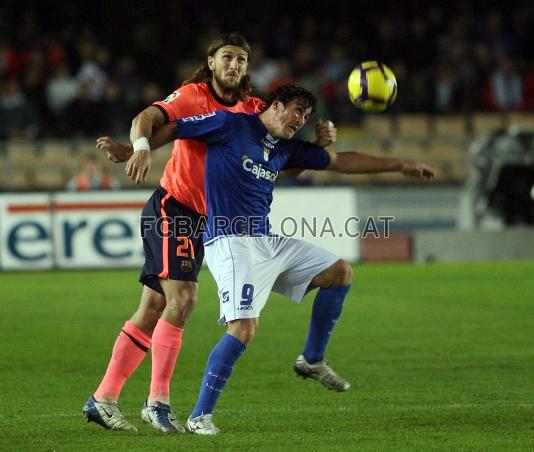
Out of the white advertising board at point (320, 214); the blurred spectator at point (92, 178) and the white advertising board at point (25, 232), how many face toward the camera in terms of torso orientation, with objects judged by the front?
3

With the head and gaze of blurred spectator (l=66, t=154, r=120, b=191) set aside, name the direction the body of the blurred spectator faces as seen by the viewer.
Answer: toward the camera

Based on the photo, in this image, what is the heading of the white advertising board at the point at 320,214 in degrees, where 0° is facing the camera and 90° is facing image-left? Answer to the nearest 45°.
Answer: approximately 0°

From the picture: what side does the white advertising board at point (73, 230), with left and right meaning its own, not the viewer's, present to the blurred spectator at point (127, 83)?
back

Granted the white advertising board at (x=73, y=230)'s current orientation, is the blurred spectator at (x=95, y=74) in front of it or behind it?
behind

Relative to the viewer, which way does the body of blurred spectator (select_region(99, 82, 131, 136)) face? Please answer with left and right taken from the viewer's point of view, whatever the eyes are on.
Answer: facing the viewer

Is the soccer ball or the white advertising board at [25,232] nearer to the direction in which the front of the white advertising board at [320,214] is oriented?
the soccer ball

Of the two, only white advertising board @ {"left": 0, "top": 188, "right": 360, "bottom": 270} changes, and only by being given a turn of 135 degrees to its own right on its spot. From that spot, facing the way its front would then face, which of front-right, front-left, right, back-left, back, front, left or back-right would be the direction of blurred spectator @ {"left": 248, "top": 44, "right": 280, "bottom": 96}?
right

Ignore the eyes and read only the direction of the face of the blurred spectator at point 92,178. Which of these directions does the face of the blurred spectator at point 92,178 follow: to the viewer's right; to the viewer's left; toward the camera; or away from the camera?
toward the camera

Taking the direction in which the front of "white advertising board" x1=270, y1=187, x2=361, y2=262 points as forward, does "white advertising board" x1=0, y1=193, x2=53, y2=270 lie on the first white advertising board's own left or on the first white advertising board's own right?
on the first white advertising board's own right

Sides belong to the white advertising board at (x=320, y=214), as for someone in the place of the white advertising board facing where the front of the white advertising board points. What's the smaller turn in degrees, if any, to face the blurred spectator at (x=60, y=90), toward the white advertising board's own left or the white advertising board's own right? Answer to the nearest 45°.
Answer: approximately 135° to the white advertising board's own right

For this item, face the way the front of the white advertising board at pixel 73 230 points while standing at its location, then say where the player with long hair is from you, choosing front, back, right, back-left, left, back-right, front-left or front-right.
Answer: front

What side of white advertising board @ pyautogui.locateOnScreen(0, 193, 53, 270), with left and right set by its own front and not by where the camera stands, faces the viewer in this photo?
front

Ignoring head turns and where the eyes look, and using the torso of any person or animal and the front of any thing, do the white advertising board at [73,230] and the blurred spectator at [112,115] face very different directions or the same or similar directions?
same or similar directions
